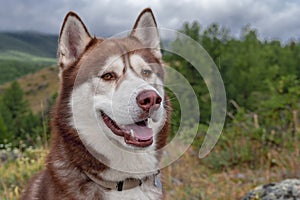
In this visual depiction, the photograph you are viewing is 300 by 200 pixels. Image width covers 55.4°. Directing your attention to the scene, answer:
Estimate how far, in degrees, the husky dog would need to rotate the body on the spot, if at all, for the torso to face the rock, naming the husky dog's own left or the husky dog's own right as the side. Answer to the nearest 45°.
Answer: approximately 45° to the husky dog's own left

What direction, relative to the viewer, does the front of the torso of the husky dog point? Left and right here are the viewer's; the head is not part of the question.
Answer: facing the viewer and to the right of the viewer
